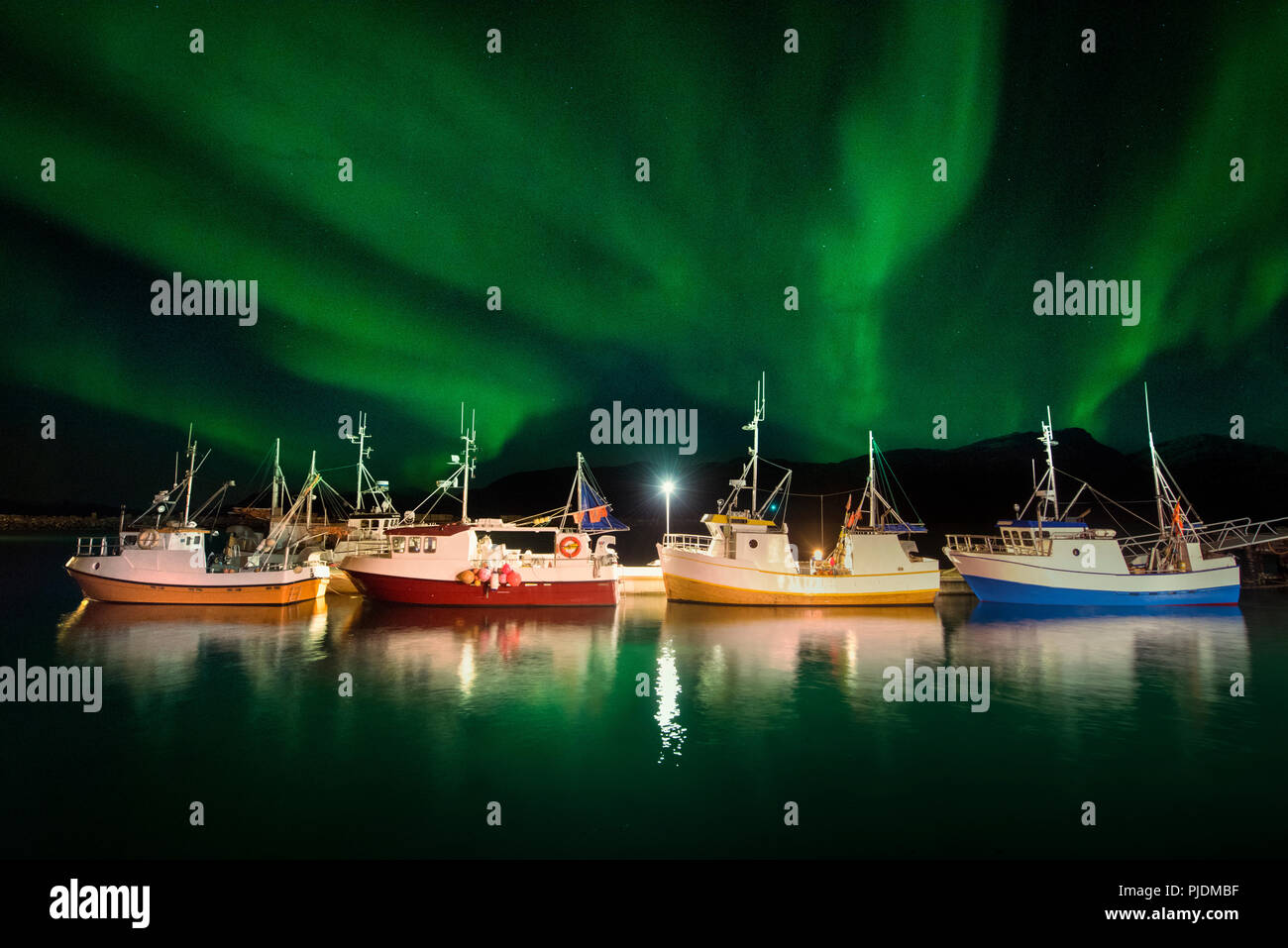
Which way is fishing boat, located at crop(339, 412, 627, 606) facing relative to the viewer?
to the viewer's left

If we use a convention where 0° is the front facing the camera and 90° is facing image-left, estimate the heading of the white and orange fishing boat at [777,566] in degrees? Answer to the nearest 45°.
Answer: approximately 90°

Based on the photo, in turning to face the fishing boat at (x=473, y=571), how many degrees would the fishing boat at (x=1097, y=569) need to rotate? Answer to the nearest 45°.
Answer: approximately 45° to its left

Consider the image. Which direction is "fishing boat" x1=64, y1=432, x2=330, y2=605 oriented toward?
to the viewer's left

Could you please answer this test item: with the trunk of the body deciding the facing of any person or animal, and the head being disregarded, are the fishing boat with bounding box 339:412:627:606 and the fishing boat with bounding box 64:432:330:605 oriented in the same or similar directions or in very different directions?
same or similar directions

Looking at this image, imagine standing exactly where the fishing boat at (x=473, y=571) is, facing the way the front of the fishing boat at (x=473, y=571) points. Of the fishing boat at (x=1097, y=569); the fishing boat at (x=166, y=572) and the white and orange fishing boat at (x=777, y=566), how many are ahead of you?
1

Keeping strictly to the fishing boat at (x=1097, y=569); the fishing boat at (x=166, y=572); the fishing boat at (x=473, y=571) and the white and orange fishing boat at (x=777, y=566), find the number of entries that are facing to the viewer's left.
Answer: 4

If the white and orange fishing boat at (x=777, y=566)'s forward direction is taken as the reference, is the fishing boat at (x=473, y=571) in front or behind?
in front
